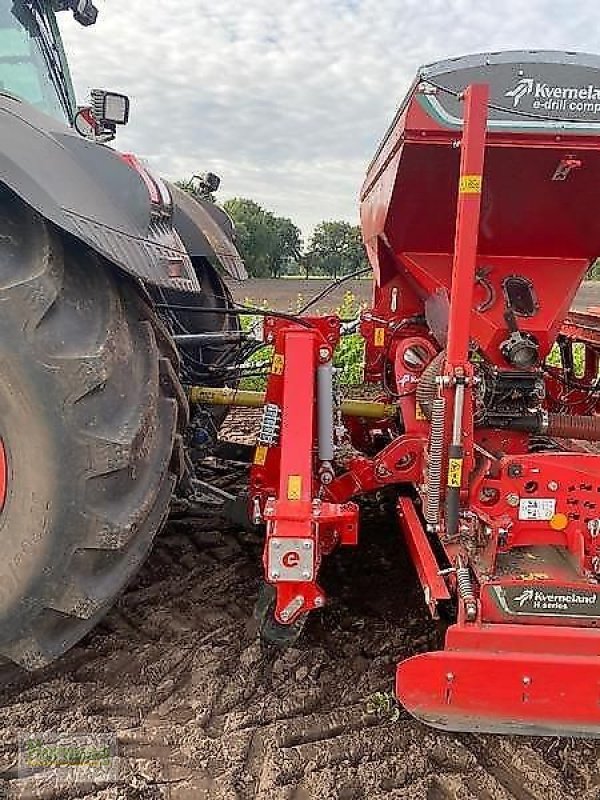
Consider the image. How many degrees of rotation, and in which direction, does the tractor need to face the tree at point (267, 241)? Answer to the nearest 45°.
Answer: approximately 45° to its right

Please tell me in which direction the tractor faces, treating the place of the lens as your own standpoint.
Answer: facing away from the viewer and to the left of the viewer

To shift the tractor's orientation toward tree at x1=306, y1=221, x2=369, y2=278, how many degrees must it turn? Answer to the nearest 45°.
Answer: approximately 45° to its right
